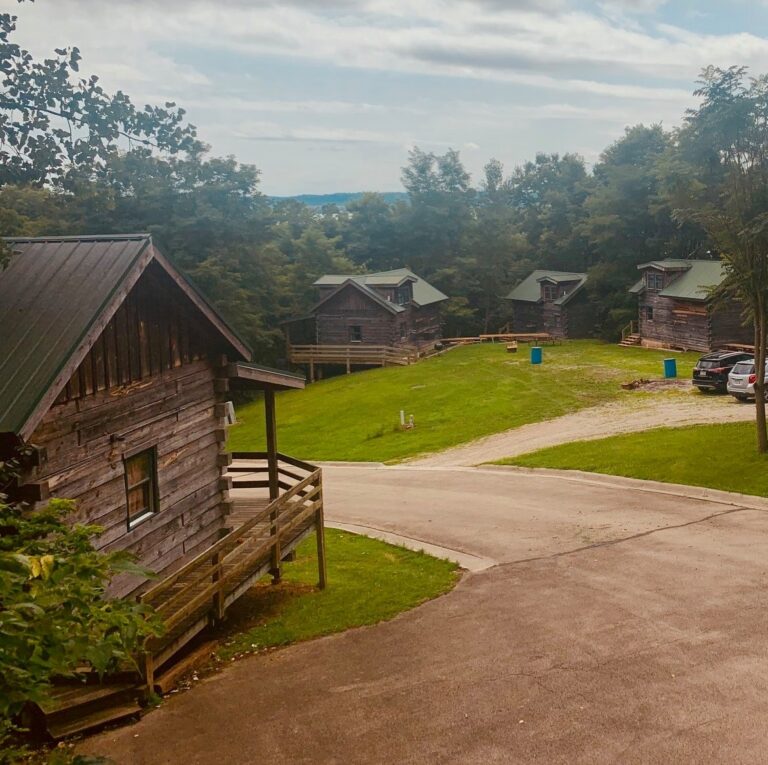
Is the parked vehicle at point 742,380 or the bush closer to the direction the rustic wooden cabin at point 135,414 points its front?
the parked vehicle

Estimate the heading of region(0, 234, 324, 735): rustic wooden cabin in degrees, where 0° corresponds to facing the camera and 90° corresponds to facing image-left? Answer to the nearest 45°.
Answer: approximately 225°

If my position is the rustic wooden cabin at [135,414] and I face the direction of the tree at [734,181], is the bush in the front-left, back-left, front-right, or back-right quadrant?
back-right

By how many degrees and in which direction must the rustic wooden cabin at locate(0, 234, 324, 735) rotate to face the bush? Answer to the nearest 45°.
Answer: approximately 135° to its right

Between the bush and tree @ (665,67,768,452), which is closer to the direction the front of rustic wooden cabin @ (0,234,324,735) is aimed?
the tree

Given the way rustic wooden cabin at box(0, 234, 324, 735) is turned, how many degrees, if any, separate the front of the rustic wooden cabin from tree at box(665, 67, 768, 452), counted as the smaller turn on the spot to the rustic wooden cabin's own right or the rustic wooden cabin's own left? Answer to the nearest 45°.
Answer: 0° — it already faces it

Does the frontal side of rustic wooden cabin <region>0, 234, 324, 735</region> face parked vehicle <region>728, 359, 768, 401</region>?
yes
